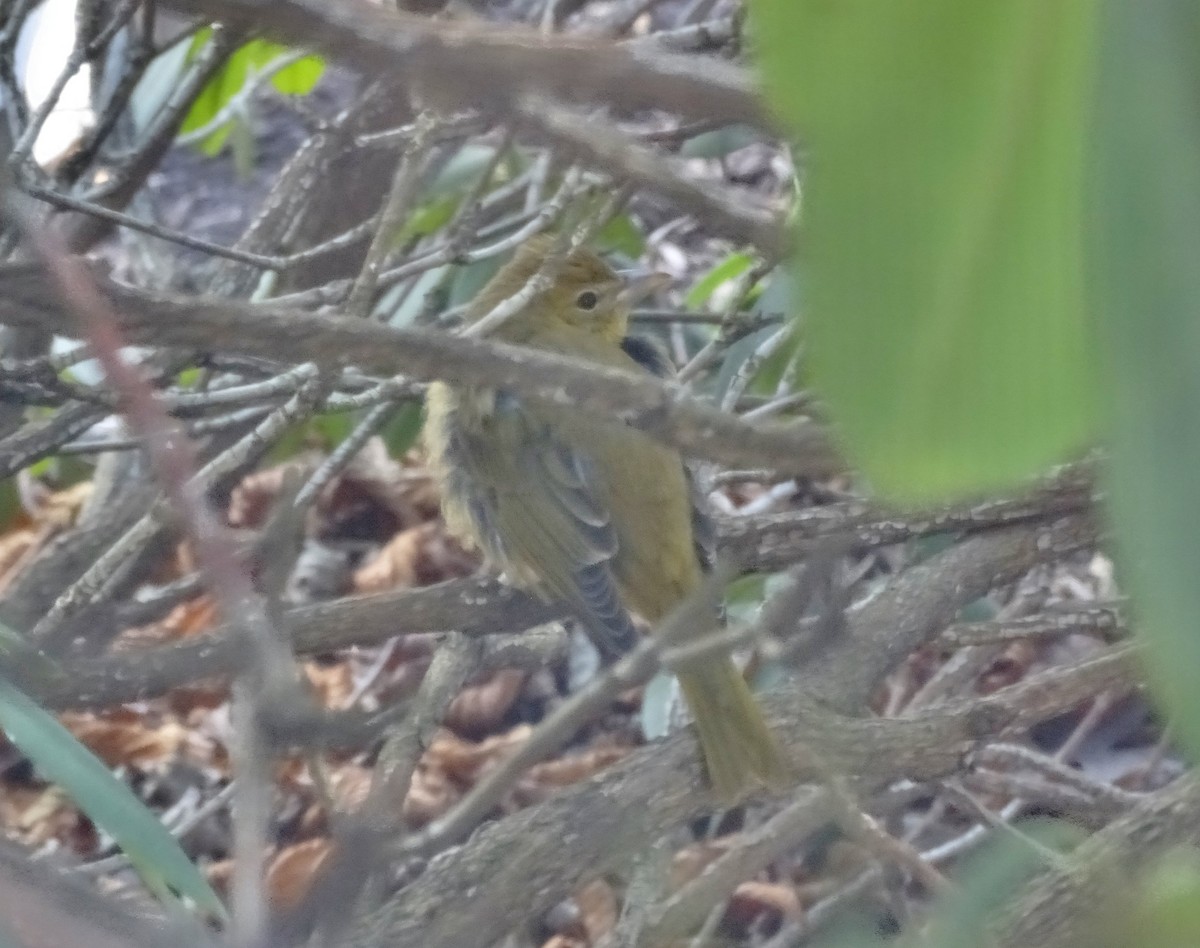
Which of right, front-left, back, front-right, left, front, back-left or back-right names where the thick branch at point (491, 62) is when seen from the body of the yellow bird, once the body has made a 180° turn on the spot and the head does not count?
front-right

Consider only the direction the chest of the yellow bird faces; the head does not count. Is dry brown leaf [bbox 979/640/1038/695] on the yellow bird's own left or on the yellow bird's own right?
on the yellow bird's own right
